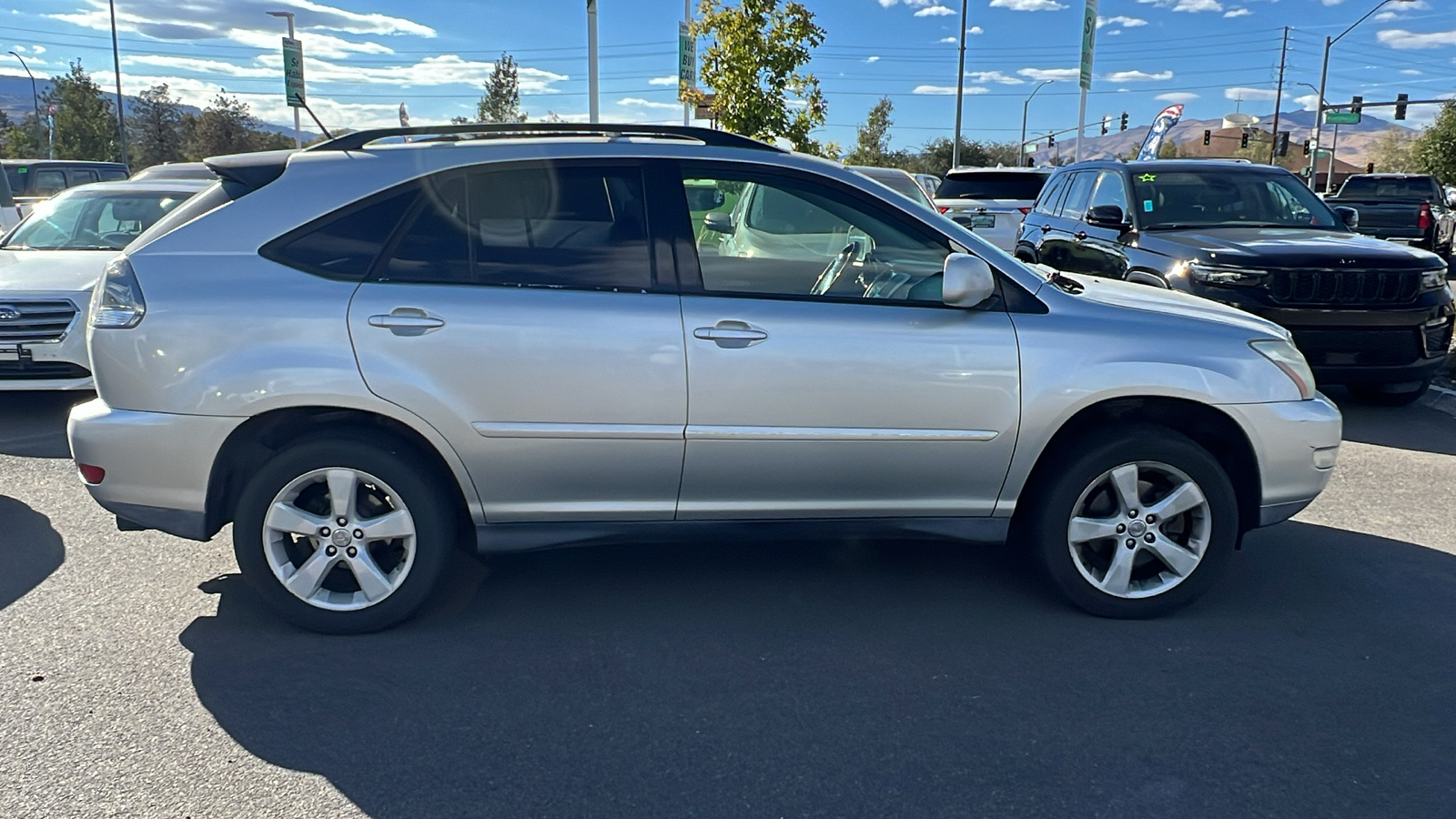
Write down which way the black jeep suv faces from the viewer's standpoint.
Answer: facing the viewer and to the right of the viewer

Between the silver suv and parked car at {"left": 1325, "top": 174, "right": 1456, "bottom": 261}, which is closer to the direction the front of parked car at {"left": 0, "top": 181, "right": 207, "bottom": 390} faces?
the silver suv

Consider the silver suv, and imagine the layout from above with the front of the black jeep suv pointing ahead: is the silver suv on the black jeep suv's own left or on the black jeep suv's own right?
on the black jeep suv's own right

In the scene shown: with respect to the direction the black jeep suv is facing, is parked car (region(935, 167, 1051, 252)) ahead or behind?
behind

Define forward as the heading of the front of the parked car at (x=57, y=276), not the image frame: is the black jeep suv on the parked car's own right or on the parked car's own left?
on the parked car's own left

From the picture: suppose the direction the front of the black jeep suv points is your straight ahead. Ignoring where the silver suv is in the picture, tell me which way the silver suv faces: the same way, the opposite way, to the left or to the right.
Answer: to the left

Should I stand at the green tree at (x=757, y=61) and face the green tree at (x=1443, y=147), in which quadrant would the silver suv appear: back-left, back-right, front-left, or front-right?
back-right

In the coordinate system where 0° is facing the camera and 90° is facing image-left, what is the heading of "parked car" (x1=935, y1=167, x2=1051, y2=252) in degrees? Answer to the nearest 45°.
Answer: approximately 180°

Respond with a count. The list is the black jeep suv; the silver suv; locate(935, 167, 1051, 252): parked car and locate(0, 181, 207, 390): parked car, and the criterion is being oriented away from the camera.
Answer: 1

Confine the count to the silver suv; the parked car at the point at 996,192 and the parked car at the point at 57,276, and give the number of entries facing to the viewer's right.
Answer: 1

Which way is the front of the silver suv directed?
to the viewer's right

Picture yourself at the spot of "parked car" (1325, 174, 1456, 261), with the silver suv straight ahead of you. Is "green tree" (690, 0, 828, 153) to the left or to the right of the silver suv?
right

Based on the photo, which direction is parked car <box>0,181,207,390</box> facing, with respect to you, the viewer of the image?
facing the viewer and to the left of the viewer

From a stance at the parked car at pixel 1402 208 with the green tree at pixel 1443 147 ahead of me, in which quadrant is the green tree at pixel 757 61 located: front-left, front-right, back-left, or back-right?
back-left

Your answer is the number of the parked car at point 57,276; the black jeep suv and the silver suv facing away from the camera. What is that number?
0

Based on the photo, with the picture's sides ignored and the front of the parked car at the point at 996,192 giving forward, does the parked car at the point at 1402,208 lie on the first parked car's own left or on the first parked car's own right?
on the first parked car's own right

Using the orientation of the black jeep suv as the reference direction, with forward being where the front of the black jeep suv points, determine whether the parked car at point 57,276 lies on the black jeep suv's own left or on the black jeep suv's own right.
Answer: on the black jeep suv's own right

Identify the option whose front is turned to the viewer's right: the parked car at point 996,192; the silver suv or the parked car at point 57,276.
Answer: the silver suv

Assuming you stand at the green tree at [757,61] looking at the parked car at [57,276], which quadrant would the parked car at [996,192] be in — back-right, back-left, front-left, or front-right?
front-left

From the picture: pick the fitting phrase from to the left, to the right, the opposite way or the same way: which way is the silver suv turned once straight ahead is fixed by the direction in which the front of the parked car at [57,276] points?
to the left
